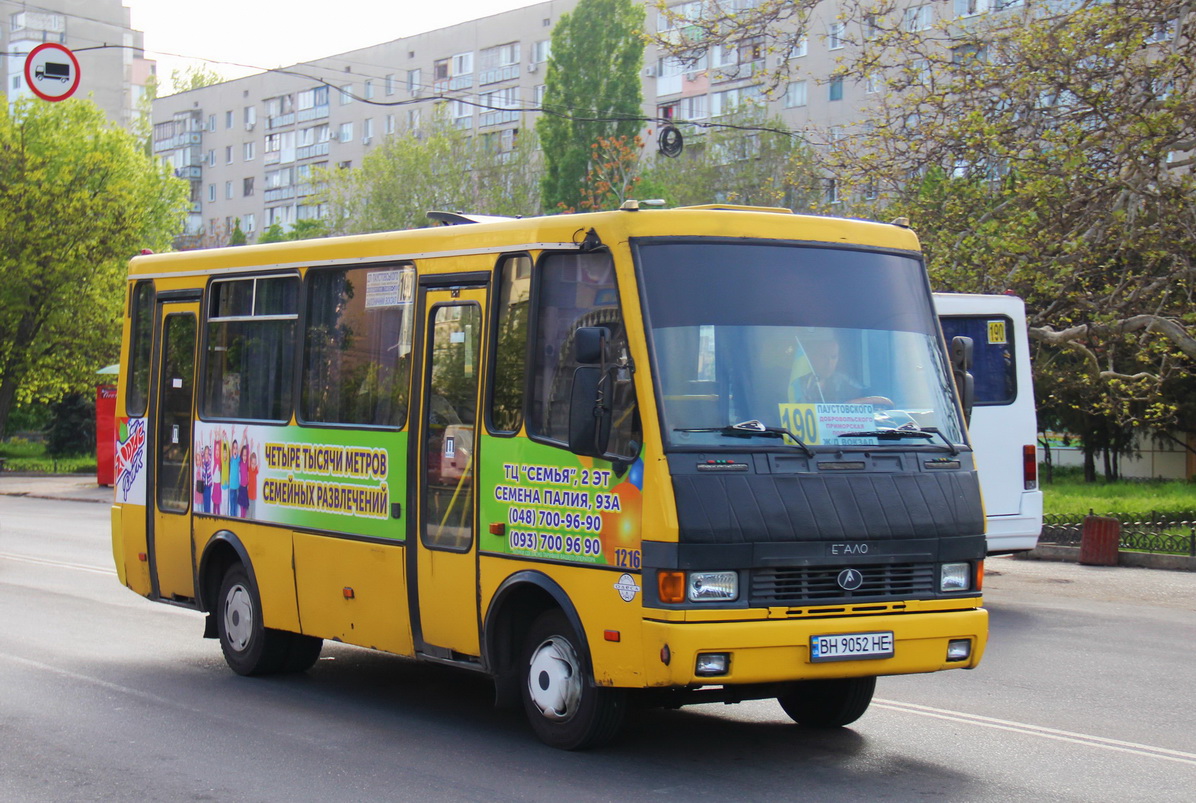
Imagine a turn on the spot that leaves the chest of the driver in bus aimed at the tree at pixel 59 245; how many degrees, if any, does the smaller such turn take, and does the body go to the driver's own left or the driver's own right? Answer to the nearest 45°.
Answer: approximately 180°

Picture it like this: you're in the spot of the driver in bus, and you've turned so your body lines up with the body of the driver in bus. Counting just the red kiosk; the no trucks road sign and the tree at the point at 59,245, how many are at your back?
3

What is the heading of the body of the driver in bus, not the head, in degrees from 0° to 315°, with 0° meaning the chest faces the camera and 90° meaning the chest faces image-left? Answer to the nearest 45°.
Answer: approximately 315°

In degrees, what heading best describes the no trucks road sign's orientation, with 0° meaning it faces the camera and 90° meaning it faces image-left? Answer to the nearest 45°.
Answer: approximately 0°

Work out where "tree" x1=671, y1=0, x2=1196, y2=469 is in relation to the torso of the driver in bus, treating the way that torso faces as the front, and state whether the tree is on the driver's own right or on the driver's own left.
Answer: on the driver's own left

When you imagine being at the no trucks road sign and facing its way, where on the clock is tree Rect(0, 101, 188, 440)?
The tree is roughly at 6 o'clock from the no trucks road sign.

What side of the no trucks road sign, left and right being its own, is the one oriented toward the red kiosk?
back

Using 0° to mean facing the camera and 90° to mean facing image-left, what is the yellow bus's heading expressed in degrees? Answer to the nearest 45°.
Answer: approximately 315°
